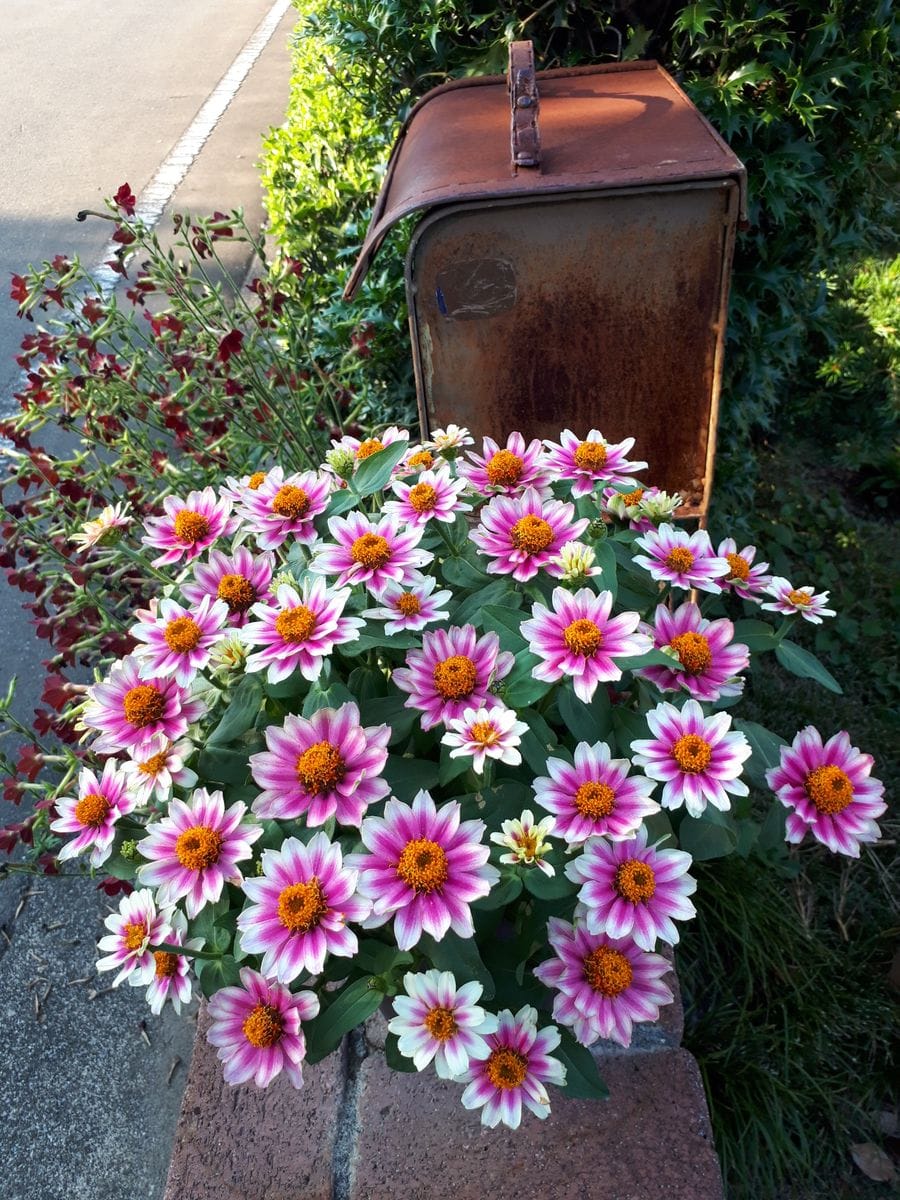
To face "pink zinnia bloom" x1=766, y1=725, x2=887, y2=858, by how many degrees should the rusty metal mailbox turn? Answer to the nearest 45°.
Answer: approximately 90° to its left

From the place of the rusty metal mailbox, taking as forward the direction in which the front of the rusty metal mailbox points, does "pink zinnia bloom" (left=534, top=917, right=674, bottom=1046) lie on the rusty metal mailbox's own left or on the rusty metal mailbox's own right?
on the rusty metal mailbox's own left
